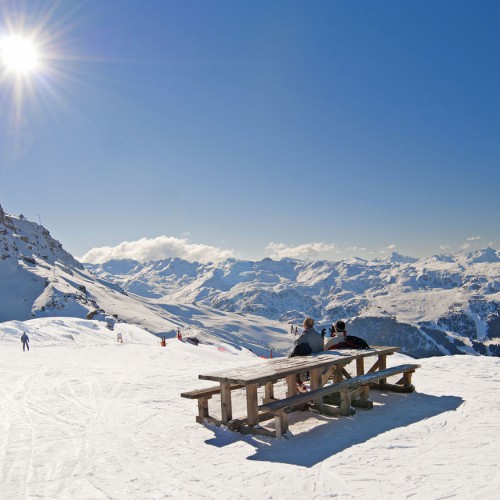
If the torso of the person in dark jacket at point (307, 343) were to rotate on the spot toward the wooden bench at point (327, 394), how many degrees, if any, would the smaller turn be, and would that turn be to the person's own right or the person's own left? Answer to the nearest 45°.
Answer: approximately 135° to the person's own left

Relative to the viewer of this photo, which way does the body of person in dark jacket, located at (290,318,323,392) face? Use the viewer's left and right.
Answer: facing away from the viewer and to the left of the viewer
